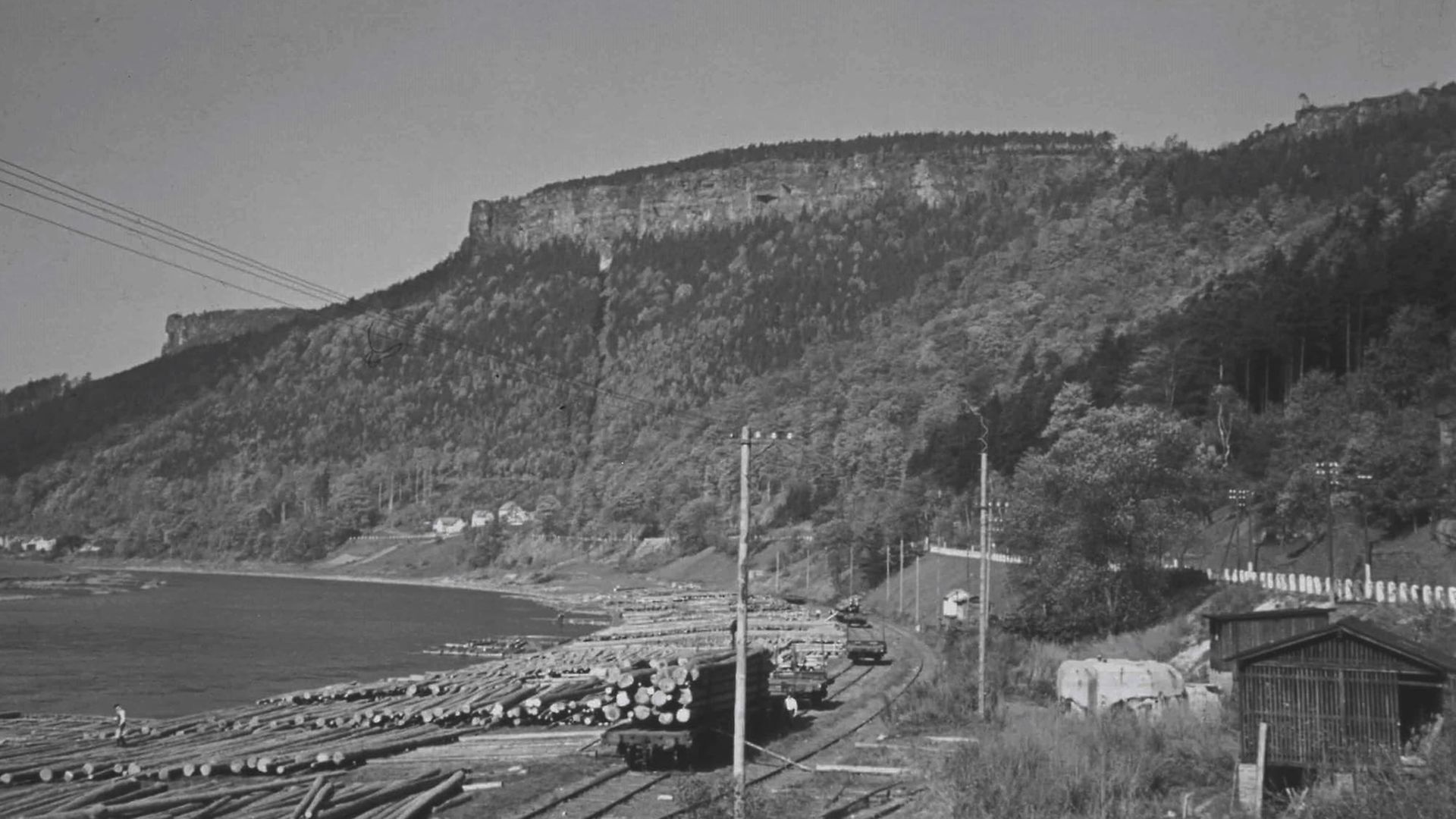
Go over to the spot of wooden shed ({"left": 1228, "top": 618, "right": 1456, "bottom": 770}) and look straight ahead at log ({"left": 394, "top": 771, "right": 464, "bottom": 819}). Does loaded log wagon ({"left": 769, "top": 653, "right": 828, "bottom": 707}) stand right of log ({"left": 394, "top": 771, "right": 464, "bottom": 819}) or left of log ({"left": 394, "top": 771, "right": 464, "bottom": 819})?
right

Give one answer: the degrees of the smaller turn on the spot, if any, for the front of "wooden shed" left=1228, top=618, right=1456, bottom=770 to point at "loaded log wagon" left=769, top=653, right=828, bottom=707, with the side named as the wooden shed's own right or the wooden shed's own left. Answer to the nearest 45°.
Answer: approximately 135° to the wooden shed's own right

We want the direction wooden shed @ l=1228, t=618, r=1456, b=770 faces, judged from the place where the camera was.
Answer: facing the viewer

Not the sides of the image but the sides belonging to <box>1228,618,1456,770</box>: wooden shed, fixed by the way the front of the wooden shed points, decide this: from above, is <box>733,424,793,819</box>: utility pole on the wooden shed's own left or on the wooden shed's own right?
on the wooden shed's own right

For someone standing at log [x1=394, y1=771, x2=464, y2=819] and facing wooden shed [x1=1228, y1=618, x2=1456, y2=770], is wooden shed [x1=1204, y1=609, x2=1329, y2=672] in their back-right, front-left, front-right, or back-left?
front-left

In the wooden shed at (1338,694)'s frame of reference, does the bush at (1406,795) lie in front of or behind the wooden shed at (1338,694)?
in front

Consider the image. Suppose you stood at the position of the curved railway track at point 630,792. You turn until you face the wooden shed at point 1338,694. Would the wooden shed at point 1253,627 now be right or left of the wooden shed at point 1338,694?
left

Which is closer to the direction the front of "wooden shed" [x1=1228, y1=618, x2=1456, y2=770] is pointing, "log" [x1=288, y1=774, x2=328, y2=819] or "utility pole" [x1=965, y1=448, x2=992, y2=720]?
the log

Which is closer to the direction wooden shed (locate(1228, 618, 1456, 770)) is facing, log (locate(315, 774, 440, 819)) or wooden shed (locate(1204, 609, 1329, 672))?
the log

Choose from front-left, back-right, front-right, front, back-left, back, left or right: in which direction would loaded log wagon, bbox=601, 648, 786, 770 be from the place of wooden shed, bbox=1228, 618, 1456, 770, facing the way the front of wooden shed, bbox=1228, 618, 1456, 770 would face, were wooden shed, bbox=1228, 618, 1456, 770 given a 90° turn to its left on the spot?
back

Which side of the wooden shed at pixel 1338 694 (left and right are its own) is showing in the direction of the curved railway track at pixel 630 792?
right
